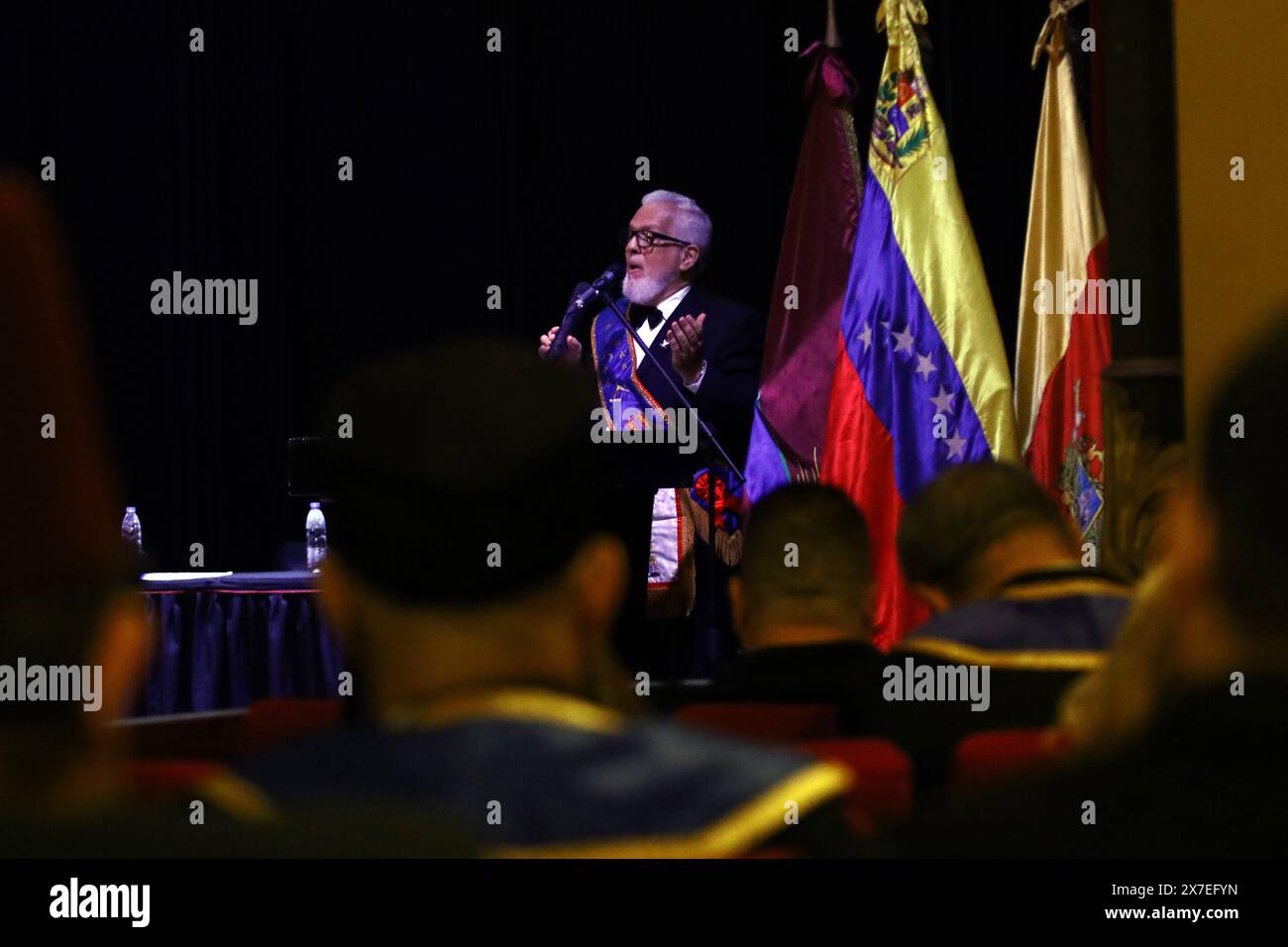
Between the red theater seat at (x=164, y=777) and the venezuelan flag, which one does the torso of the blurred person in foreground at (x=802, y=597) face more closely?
the venezuelan flag

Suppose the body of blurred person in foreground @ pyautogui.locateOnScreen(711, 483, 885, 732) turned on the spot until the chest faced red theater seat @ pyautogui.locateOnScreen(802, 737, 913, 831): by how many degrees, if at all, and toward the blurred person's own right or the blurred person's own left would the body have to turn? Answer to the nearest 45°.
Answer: approximately 180°

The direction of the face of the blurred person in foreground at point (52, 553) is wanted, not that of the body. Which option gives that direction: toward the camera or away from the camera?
away from the camera

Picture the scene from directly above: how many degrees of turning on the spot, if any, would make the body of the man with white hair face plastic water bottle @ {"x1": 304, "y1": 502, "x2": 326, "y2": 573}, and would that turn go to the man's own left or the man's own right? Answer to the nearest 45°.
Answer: approximately 45° to the man's own right

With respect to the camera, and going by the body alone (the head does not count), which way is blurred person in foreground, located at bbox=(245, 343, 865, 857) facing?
away from the camera

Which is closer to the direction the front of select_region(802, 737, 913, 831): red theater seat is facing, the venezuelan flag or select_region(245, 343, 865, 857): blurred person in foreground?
the venezuelan flag

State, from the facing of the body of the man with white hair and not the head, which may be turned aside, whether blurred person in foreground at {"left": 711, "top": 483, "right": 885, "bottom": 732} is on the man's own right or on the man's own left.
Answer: on the man's own left

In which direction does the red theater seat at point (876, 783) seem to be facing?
away from the camera

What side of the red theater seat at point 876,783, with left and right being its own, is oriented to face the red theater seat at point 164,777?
left

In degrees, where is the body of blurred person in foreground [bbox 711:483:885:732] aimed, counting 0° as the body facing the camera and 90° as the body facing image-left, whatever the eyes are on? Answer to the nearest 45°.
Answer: approximately 180°

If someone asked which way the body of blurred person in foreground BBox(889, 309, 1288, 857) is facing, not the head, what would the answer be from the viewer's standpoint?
away from the camera

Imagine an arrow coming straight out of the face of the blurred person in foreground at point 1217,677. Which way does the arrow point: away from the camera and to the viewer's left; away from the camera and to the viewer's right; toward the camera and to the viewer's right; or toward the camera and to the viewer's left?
away from the camera and to the viewer's left

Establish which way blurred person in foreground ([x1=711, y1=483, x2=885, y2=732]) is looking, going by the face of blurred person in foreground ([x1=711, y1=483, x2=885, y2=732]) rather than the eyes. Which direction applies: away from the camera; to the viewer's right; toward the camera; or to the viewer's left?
away from the camera
